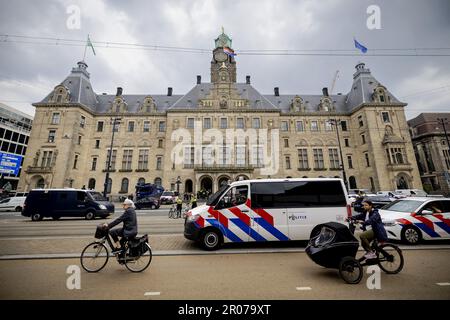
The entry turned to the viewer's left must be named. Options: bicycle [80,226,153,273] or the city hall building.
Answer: the bicycle

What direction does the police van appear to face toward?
to the viewer's left

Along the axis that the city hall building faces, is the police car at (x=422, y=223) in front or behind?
in front

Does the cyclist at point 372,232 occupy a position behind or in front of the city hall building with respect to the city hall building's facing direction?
in front

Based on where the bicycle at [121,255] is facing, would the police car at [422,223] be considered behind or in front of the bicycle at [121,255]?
behind

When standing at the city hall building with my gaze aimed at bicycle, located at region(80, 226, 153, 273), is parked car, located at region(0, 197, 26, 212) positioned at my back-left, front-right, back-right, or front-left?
front-right

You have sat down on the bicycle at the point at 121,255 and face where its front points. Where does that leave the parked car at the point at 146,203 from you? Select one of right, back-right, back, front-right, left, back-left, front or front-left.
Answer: right

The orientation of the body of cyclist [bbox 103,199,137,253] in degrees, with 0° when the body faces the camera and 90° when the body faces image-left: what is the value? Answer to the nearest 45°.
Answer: approximately 90°

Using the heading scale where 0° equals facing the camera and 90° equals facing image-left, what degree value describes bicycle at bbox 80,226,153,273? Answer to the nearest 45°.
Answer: approximately 90°

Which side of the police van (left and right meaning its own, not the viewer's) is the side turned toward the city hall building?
right

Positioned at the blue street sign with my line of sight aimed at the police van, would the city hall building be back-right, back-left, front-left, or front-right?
front-left

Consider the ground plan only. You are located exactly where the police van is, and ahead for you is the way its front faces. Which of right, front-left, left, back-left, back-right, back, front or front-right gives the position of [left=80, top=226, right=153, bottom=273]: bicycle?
front-left

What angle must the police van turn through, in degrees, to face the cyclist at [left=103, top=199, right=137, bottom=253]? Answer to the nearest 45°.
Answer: approximately 45° to its left

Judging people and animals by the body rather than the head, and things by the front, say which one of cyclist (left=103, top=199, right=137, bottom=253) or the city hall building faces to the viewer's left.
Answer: the cyclist
